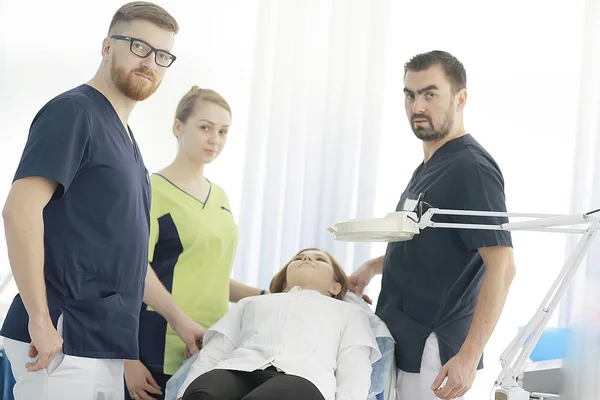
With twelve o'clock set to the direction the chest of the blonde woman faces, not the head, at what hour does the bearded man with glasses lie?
The bearded man with glasses is roughly at 2 o'clock from the blonde woman.

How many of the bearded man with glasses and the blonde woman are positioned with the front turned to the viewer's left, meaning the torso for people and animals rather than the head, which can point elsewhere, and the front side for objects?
0

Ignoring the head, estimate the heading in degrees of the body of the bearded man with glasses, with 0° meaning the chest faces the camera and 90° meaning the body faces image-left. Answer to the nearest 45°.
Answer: approximately 315°

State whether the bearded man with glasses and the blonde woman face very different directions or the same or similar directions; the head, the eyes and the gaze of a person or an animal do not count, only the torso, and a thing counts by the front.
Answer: same or similar directions

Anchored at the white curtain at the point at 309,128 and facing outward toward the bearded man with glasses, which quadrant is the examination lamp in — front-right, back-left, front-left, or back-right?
front-left

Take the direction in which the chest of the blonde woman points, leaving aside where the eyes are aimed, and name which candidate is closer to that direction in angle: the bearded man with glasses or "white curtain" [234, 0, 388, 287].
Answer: the bearded man with glasses

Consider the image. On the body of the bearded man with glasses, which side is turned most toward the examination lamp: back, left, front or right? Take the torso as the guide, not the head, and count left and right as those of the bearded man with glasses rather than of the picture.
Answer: front

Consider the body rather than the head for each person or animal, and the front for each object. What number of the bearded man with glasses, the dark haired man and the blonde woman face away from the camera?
0

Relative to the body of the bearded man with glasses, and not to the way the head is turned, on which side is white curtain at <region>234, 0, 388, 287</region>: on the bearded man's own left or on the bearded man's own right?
on the bearded man's own left

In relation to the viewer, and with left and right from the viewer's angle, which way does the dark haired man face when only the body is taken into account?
facing the viewer and to the left of the viewer

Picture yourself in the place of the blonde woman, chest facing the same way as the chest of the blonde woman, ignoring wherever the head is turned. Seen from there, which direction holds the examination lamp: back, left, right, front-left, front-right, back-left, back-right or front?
front

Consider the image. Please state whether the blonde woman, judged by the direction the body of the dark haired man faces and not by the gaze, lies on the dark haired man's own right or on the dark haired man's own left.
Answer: on the dark haired man's own right

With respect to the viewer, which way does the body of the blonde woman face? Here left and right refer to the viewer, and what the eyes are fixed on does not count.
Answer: facing the viewer and to the right of the viewer
